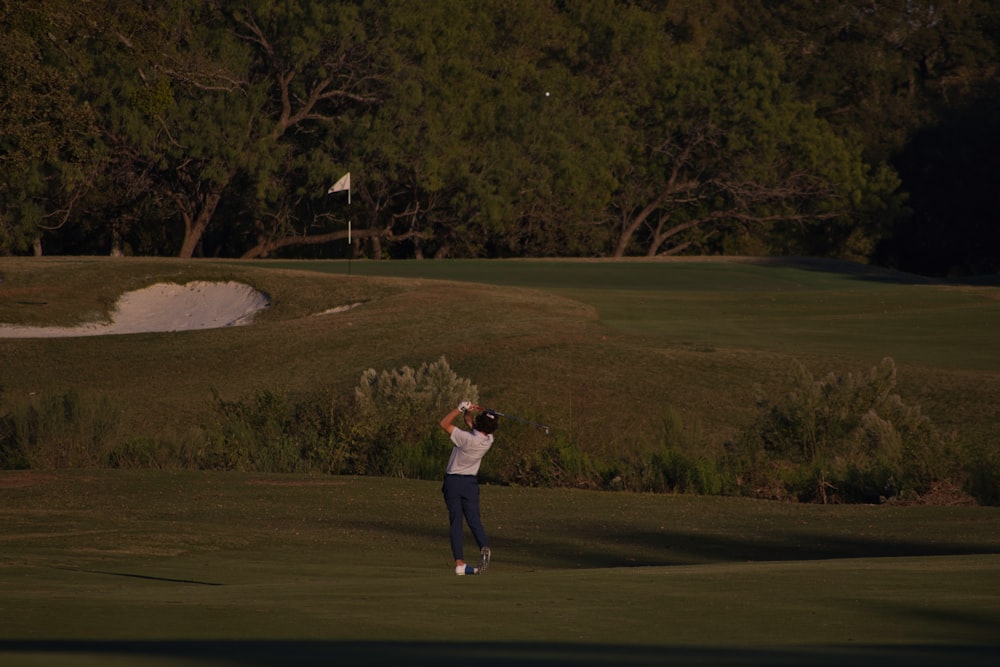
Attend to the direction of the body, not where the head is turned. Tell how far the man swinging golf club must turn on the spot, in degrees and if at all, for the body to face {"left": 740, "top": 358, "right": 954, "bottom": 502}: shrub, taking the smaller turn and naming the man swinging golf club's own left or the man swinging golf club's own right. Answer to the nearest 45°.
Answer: approximately 45° to the man swinging golf club's own right

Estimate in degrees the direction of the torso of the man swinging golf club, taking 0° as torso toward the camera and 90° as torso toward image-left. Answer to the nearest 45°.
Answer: approximately 180°

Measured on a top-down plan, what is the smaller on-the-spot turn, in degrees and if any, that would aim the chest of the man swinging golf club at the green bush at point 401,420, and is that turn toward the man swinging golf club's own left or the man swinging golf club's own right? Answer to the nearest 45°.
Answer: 0° — they already face it

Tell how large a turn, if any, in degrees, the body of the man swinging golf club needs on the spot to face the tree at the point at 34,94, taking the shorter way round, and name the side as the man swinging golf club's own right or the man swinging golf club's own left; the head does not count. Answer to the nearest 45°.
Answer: approximately 45° to the man swinging golf club's own left
